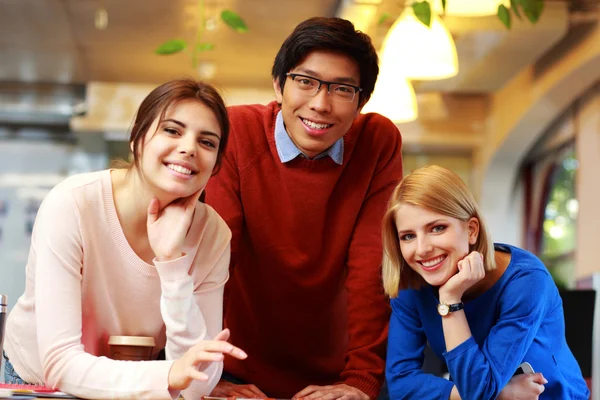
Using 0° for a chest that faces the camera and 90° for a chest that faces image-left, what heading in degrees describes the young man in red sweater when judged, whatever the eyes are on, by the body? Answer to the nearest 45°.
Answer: approximately 0°

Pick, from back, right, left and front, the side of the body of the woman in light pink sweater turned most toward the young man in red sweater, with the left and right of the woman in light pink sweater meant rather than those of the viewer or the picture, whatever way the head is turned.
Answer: left

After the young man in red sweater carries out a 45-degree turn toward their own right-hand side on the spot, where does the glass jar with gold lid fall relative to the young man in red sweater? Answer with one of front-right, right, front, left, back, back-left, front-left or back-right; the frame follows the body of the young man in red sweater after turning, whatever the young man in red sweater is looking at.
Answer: front

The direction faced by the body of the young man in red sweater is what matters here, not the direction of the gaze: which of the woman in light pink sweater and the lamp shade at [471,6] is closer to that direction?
the woman in light pink sweater

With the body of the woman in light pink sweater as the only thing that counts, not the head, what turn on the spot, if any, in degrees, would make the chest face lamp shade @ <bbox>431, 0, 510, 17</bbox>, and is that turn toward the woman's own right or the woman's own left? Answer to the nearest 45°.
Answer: approximately 90° to the woman's own left

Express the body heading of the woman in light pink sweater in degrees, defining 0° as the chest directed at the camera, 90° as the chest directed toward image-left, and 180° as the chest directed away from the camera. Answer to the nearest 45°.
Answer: approximately 315°

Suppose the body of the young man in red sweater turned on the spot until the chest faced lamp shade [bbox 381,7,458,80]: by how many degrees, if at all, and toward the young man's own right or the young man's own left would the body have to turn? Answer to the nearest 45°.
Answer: approximately 180°

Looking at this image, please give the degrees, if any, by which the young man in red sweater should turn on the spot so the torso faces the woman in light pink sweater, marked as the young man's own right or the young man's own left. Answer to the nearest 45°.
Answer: approximately 45° to the young man's own right

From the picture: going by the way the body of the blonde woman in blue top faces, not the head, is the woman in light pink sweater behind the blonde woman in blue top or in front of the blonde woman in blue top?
in front

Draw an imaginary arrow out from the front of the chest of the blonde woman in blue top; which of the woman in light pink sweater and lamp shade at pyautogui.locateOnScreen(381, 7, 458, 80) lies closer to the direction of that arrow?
the woman in light pink sweater

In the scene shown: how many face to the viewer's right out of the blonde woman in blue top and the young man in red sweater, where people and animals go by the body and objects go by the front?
0

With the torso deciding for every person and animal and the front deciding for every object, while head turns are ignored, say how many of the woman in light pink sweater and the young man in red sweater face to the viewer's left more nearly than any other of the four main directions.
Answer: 0

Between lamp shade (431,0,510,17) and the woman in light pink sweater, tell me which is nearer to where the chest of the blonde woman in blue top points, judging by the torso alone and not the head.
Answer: the woman in light pink sweater
